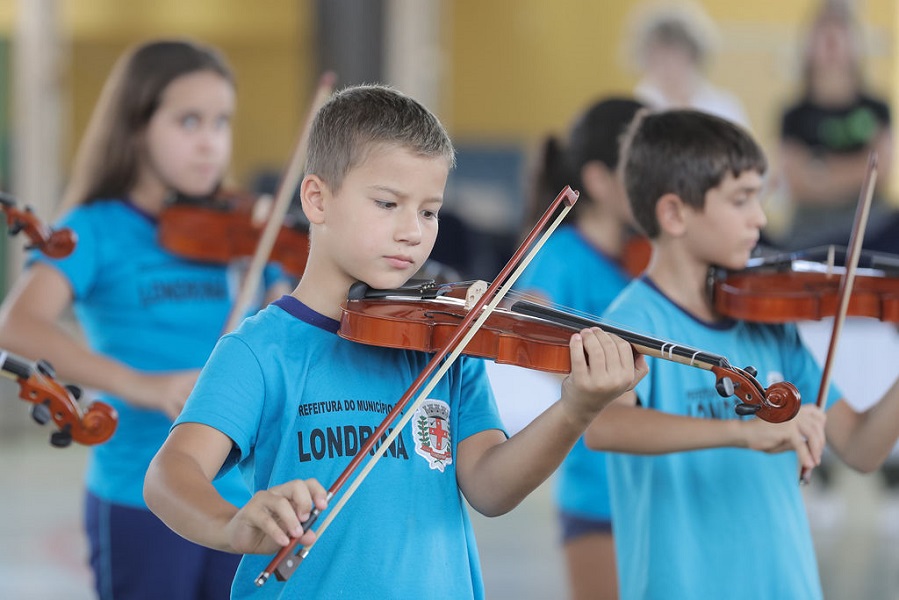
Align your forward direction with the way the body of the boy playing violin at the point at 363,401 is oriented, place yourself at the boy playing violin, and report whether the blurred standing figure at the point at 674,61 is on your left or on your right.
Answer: on your left

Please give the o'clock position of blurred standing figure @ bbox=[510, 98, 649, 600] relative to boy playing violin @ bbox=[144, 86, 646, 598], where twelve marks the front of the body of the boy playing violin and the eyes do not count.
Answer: The blurred standing figure is roughly at 8 o'clock from the boy playing violin.

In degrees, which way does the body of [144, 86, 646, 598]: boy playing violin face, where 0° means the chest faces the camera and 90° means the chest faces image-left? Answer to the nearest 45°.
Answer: approximately 315°

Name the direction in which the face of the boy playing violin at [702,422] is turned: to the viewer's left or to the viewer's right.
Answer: to the viewer's right

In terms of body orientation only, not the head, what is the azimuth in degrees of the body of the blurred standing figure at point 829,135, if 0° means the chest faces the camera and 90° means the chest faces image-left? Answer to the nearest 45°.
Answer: approximately 0°
